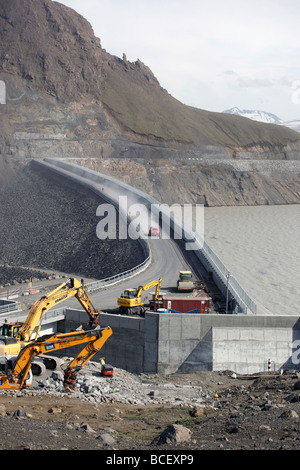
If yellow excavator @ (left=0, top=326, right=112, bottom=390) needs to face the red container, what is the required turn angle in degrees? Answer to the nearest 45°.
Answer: approximately 45° to its left

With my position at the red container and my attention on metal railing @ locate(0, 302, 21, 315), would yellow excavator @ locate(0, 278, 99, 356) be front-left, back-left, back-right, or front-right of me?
front-left

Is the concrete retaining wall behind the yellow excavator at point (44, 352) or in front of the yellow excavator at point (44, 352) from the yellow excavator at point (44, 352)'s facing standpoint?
in front

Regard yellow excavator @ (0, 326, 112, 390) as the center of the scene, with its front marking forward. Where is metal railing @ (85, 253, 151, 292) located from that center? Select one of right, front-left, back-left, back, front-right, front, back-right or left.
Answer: left

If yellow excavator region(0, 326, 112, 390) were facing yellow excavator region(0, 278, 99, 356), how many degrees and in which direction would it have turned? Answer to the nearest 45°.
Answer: approximately 135° to its left

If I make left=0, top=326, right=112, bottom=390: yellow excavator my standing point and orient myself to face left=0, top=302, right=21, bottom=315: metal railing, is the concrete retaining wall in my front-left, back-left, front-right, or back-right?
front-right

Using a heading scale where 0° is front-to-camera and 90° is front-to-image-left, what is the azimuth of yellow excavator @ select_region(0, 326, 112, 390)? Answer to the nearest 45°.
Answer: approximately 270°

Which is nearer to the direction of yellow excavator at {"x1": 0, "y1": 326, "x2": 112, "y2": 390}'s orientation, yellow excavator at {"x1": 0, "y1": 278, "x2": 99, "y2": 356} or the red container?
the red container

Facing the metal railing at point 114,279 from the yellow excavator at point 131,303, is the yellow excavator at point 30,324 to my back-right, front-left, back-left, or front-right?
back-left
